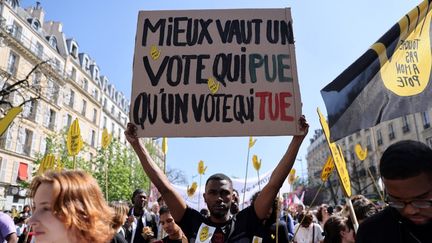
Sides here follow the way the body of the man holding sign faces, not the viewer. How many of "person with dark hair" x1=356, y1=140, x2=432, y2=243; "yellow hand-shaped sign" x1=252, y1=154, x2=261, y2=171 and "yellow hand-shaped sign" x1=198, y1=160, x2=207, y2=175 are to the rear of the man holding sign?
2

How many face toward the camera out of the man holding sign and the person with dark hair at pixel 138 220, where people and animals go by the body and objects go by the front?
2

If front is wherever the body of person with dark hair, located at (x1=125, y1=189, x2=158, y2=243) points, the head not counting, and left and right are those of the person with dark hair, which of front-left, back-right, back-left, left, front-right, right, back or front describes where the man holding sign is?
front

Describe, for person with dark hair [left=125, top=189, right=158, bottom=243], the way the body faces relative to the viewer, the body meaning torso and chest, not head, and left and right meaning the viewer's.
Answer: facing the viewer

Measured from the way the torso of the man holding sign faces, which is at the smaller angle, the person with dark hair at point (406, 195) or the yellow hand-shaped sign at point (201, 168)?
the person with dark hair

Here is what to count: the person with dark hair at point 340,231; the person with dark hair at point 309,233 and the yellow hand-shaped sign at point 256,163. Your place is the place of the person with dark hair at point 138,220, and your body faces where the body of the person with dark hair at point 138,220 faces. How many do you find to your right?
0

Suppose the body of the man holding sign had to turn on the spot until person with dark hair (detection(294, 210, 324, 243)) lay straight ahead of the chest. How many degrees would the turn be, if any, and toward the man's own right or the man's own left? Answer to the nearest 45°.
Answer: approximately 180°

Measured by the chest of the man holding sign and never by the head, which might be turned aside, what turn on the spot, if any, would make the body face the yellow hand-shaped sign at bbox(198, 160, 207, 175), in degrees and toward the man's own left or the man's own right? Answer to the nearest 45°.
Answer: approximately 180°

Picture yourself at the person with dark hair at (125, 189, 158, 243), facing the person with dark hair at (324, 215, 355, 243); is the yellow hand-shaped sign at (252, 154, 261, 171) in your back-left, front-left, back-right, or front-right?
front-left

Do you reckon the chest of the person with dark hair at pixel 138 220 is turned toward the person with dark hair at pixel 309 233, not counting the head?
no

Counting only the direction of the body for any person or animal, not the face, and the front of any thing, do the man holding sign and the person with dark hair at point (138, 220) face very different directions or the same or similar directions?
same or similar directions

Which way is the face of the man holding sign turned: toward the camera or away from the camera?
toward the camera

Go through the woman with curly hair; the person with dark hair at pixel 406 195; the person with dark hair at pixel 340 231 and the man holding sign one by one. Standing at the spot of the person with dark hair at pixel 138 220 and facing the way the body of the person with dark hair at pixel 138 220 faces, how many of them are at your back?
0
